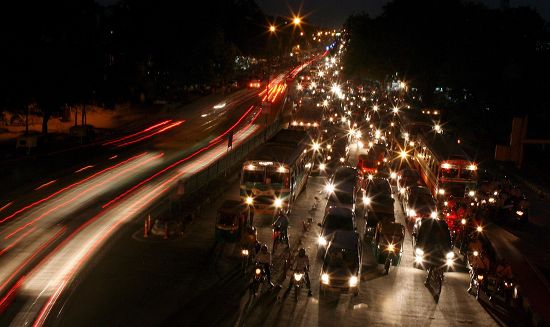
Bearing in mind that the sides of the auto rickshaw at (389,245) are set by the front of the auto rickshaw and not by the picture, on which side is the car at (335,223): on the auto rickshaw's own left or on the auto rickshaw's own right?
on the auto rickshaw's own right

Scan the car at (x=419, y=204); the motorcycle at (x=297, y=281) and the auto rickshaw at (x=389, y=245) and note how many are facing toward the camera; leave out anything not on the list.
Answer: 3

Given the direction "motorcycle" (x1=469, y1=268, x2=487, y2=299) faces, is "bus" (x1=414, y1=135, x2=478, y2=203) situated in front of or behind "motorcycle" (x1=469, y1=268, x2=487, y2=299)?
behind

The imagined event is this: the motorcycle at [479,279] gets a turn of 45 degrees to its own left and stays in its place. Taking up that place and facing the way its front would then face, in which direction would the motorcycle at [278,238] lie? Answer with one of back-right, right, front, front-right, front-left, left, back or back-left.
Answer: back-right

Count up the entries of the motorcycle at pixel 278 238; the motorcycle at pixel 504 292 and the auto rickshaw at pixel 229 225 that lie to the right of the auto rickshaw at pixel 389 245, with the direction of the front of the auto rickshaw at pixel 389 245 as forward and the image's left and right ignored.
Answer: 2

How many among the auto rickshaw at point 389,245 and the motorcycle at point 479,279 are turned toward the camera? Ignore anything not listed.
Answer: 2

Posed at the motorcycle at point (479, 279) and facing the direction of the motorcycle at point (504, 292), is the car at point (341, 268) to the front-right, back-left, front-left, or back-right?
back-right

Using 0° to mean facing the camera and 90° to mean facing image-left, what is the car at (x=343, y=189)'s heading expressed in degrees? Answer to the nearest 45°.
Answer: approximately 0°

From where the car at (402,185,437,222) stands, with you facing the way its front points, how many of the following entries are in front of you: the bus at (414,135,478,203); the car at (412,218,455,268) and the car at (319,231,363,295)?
2

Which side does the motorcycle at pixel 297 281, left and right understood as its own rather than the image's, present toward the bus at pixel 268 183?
back

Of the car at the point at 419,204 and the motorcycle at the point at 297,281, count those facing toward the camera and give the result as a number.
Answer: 2

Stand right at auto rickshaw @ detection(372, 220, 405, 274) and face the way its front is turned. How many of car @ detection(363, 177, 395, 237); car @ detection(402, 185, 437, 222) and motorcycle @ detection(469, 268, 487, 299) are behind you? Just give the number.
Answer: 2

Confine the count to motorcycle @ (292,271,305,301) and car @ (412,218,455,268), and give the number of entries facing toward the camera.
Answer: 2

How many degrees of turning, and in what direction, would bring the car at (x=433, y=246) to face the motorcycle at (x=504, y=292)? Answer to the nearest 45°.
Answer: approximately 45° to its left

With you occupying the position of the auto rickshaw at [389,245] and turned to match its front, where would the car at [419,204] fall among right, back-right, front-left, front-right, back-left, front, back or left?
back

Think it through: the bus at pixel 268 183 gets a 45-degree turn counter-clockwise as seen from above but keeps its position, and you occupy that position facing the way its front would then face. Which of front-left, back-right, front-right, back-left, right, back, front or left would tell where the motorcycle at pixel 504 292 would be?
front-left

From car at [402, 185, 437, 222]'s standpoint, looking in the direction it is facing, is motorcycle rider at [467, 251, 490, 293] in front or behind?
in front
